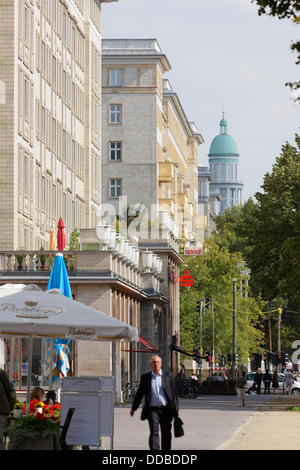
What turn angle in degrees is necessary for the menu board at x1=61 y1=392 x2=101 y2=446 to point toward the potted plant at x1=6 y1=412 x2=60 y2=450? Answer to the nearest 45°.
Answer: approximately 45° to its right

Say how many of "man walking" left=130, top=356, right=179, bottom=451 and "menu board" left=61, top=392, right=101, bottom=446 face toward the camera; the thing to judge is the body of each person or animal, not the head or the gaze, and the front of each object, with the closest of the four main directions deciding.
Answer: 2

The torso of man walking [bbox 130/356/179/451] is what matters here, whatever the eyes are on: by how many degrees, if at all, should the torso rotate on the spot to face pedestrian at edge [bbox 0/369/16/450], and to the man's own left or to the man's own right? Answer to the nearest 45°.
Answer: approximately 90° to the man's own right

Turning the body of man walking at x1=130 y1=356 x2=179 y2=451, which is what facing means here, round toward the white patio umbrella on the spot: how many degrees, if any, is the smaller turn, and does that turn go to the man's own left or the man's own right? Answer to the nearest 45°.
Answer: approximately 90° to the man's own right

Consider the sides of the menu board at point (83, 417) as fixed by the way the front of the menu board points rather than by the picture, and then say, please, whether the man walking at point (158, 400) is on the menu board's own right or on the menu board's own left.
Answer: on the menu board's own left

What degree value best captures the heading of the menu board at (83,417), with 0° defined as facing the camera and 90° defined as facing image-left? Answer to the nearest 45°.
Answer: approximately 0°

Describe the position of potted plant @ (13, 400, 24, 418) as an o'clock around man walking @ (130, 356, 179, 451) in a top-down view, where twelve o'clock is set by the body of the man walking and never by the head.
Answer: The potted plant is roughly at 4 o'clock from the man walking.

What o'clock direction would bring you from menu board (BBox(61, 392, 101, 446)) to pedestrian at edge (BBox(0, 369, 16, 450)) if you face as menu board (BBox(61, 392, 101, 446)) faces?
The pedestrian at edge is roughly at 3 o'clock from the menu board.
